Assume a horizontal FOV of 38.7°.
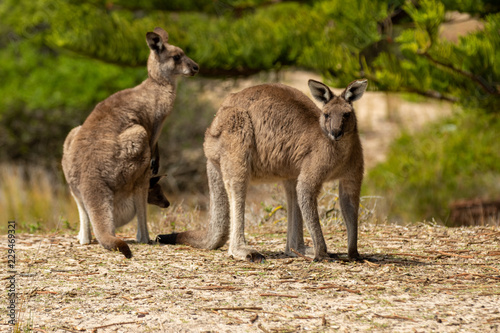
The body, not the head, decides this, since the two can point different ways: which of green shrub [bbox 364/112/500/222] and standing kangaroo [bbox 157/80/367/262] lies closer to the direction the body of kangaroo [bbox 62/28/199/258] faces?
the green shrub

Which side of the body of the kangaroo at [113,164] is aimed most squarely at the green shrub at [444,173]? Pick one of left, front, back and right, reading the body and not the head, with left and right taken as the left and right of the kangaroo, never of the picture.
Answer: front

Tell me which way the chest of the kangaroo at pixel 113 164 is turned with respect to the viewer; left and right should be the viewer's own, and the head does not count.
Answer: facing away from the viewer and to the right of the viewer

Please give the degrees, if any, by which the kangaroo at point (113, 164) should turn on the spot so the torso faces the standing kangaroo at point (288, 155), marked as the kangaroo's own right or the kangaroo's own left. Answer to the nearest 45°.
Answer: approximately 90° to the kangaroo's own right
